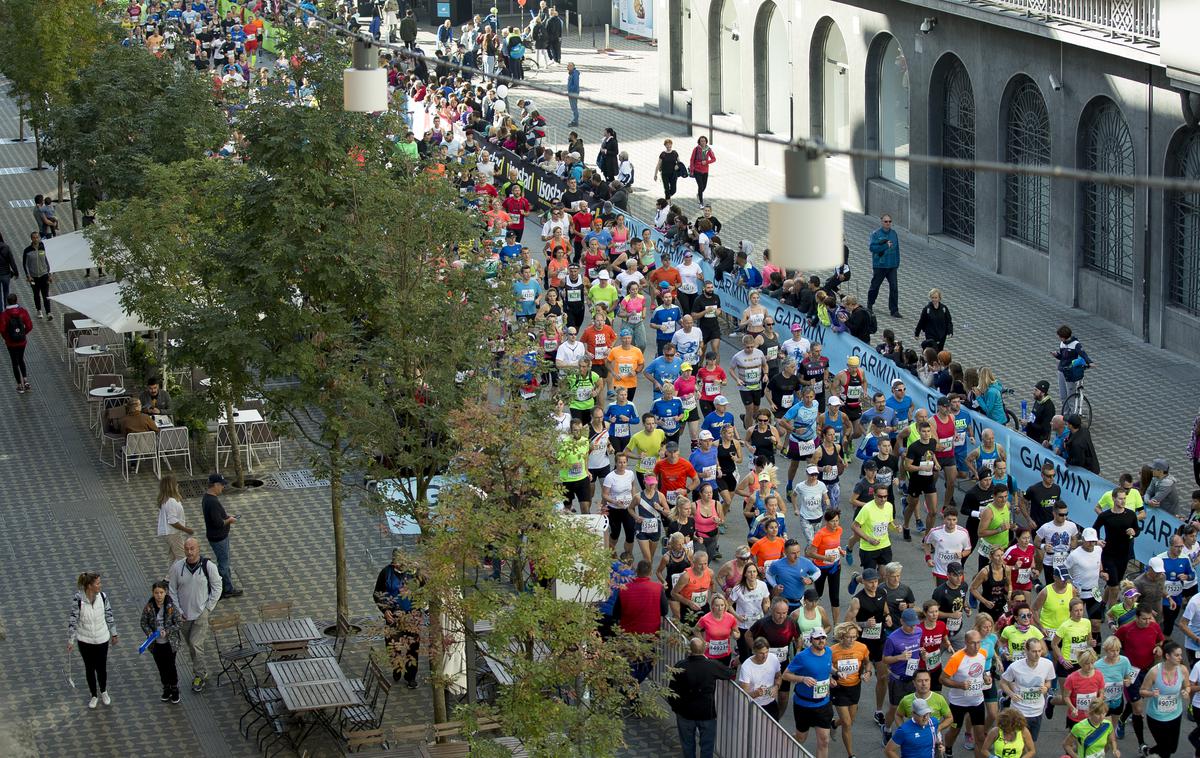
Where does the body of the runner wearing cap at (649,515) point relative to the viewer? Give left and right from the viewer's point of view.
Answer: facing the viewer

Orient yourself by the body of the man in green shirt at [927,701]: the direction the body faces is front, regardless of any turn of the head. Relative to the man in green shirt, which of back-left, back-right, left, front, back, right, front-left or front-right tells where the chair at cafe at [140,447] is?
back-right

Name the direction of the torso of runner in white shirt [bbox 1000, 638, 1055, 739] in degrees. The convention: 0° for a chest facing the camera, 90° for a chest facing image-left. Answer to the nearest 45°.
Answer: approximately 315°

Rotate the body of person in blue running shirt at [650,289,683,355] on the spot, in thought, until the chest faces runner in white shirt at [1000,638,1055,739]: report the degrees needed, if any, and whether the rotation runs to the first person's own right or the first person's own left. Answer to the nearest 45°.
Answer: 0° — they already face them

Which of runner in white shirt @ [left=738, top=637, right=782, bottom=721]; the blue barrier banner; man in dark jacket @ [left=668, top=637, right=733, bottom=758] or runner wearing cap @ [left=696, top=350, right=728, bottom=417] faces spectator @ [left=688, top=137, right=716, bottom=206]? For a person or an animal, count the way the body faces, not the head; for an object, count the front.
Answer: the man in dark jacket

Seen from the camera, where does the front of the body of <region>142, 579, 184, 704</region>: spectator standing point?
toward the camera

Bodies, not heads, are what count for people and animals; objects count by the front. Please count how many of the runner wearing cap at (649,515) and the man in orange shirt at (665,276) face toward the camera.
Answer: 2

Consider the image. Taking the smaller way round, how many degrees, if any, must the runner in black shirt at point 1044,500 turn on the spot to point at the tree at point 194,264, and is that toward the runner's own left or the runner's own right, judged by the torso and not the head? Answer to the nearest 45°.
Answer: approximately 135° to the runner's own right

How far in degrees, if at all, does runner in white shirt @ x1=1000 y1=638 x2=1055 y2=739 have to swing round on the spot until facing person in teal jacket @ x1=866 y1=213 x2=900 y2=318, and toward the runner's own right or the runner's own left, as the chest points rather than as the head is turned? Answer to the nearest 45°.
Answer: approximately 135° to the runner's own left

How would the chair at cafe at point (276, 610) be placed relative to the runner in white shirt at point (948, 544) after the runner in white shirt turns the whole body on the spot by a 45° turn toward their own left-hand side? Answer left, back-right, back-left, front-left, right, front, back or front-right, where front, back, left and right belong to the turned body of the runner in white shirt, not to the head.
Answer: back-right

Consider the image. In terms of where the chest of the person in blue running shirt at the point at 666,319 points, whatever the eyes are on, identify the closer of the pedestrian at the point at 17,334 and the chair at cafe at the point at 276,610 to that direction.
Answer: the chair at cafe

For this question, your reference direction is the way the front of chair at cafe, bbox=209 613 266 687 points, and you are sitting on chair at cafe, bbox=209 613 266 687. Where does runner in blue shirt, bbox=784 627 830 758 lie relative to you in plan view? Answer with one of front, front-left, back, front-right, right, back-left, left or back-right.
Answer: front

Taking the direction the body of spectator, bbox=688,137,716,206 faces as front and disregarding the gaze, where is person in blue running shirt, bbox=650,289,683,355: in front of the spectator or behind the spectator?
in front
